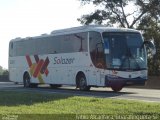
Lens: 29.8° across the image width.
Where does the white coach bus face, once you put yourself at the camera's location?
facing the viewer and to the right of the viewer
